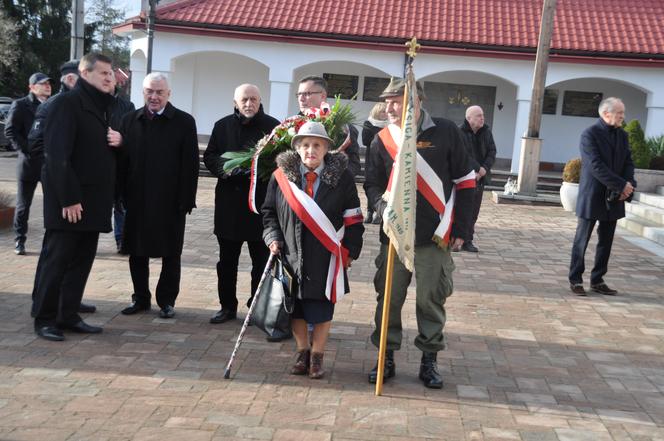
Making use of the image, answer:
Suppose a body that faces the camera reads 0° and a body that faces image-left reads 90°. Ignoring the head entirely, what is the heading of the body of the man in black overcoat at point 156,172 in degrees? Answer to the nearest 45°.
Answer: approximately 0°

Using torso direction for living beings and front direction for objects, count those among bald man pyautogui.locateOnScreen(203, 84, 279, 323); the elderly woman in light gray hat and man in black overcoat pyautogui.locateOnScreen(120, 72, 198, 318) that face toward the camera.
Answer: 3

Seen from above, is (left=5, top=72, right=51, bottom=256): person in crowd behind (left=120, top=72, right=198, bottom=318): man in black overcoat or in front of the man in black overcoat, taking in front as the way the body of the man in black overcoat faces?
behind

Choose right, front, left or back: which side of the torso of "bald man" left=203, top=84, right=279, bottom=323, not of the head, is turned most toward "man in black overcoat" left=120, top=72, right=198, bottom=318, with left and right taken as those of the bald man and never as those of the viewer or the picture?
right

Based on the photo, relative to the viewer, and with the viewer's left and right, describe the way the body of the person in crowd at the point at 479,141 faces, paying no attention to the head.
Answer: facing the viewer and to the right of the viewer

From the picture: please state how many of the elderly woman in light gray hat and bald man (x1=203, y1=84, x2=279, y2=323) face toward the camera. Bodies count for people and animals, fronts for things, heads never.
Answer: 2

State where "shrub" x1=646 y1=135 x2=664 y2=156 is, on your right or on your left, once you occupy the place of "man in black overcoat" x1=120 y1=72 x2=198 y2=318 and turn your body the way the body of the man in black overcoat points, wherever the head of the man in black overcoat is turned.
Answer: on your left

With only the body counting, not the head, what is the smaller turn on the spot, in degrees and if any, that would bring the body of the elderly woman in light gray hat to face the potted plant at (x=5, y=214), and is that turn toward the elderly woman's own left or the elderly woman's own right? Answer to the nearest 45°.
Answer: approximately 135° to the elderly woman's own right

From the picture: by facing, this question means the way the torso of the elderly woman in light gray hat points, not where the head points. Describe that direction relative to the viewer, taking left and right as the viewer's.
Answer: facing the viewer

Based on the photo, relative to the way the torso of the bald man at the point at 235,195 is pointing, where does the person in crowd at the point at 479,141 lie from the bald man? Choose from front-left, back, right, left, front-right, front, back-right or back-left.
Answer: back-left

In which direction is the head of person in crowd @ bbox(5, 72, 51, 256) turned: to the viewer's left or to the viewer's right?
to the viewer's right

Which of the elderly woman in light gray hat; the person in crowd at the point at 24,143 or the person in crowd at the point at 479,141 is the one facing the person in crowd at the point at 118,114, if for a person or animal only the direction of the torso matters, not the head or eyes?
the person in crowd at the point at 24,143
